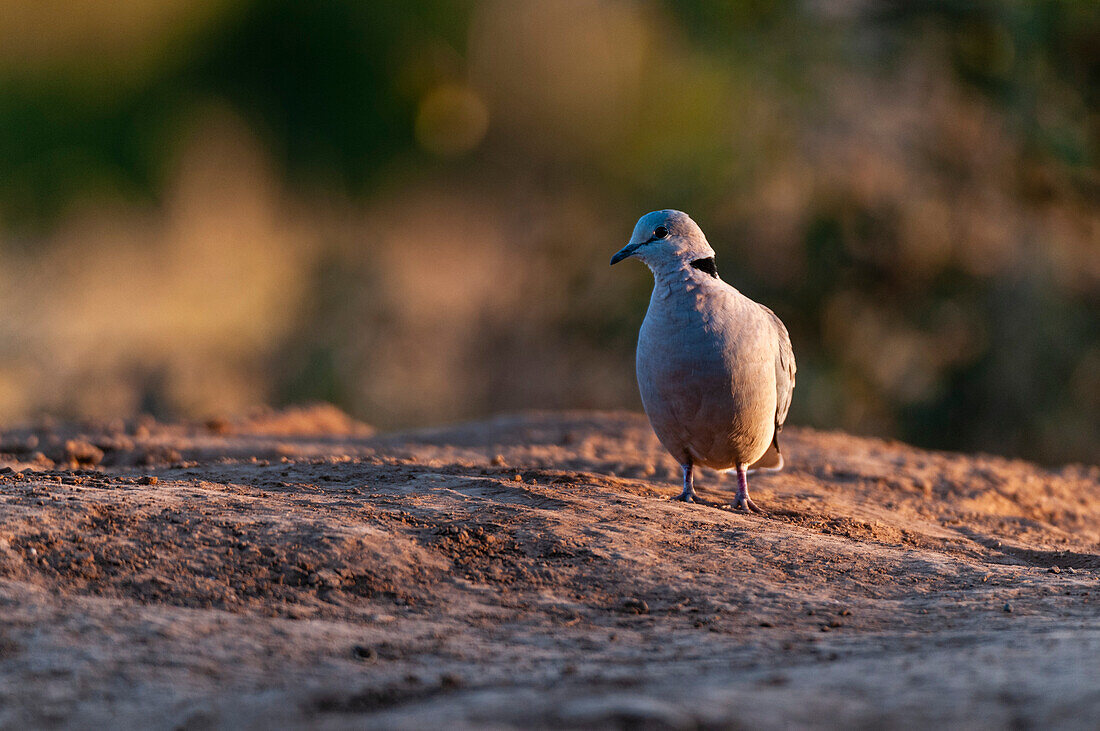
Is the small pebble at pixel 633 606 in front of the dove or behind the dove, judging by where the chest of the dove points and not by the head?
in front

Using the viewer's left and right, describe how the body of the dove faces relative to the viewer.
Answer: facing the viewer and to the left of the viewer
